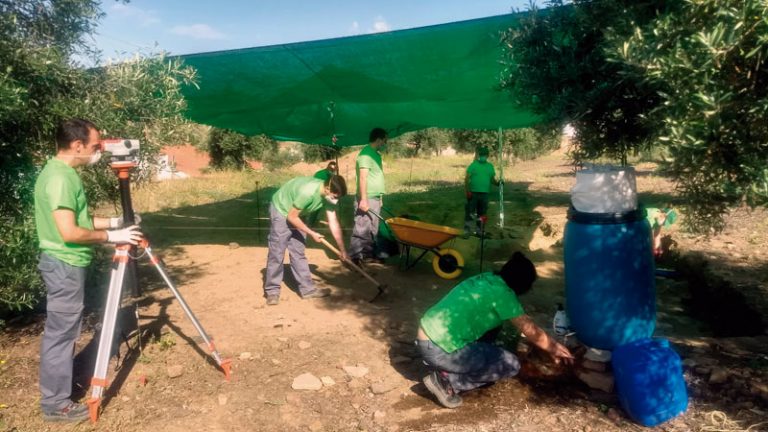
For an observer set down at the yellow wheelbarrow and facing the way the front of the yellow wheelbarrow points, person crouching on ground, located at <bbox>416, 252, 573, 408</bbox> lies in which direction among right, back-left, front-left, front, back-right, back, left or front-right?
right

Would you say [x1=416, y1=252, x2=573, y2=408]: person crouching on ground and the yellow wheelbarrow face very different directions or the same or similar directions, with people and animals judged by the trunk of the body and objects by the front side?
same or similar directions

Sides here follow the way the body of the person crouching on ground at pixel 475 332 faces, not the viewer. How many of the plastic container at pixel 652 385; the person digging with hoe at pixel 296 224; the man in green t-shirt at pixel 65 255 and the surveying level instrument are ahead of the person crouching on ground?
1

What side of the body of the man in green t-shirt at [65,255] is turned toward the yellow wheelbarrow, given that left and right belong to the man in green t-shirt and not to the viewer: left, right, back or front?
front

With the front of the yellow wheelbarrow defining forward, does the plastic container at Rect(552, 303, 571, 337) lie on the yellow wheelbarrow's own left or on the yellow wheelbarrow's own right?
on the yellow wheelbarrow's own right

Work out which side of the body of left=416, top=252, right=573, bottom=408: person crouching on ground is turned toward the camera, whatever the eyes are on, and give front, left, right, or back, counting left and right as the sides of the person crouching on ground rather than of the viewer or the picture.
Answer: right

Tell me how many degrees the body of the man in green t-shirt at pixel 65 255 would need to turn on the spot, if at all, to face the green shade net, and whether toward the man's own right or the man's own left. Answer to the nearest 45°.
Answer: approximately 45° to the man's own left

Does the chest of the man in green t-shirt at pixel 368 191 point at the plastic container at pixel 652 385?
no

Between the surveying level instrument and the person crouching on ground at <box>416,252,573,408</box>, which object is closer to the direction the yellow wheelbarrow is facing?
the person crouching on ground

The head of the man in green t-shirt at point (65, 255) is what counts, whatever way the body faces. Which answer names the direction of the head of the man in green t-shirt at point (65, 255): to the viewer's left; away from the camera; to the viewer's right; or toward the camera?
to the viewer's right

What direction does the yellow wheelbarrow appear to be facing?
to the viewer's right

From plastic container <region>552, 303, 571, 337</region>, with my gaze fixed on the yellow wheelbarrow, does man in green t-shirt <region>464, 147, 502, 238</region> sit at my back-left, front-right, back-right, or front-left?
front-right

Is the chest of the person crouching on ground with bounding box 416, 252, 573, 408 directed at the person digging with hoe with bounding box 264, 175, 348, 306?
no

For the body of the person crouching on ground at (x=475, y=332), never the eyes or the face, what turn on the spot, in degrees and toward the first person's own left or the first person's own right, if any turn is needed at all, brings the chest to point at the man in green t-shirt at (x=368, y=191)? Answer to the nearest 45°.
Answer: approximately 135° to the first person's own left

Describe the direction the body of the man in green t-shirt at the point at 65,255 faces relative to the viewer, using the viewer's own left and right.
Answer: facing to the right of the viewer
